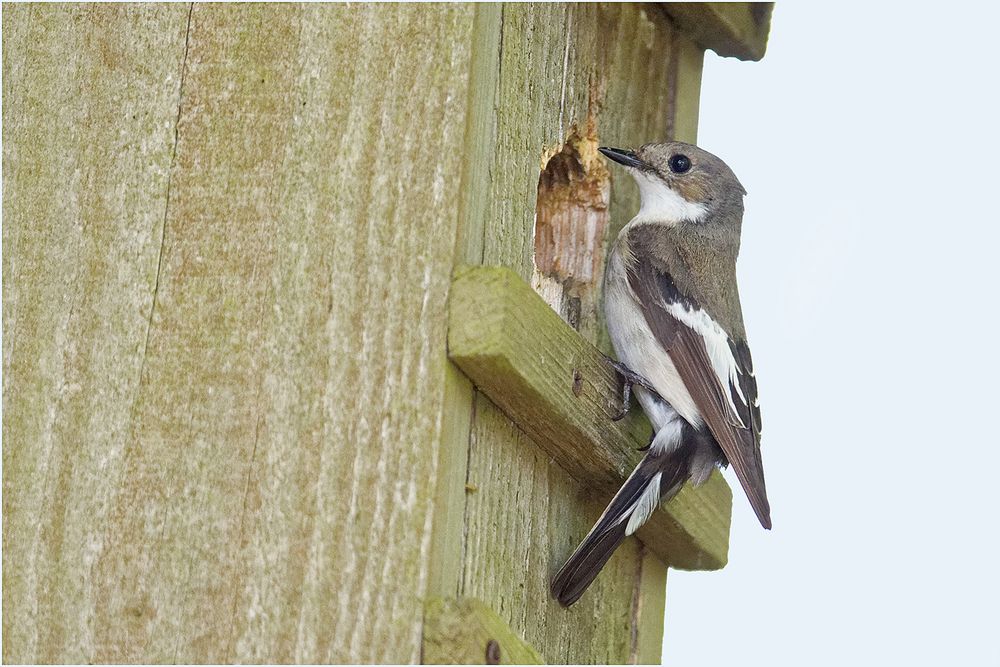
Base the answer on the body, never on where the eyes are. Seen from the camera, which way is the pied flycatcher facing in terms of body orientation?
to the viewer's left
